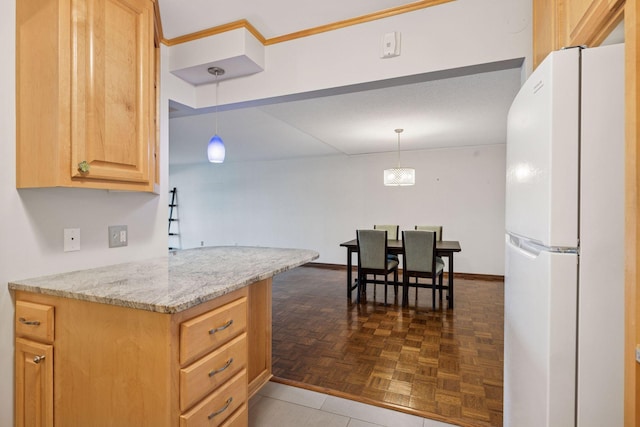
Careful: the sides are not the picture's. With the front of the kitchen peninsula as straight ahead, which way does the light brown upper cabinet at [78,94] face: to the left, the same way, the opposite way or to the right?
the same way

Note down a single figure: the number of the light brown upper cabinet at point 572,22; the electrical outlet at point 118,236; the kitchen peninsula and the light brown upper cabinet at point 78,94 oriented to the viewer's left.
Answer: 1

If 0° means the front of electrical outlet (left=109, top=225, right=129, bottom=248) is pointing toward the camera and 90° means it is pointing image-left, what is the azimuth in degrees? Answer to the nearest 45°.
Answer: approximately 315°

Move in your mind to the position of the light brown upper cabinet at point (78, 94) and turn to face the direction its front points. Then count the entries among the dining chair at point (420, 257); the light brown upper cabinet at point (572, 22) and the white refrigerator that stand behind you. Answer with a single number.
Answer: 0

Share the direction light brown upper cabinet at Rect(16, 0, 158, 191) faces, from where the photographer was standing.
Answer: facing the viewer and to the right of the viewer

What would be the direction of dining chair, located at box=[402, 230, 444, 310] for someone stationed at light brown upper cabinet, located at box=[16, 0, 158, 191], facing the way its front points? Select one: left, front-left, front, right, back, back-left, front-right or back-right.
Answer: front-left

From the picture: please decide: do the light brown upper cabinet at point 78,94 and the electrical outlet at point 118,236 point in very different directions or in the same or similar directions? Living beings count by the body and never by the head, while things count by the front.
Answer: same or similar directions

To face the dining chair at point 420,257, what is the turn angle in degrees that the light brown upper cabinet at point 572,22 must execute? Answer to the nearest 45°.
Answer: approximately 45° to its right

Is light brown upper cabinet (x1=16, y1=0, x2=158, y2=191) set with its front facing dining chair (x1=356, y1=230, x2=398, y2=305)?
no

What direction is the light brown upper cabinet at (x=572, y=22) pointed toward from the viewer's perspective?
to the viewer's left

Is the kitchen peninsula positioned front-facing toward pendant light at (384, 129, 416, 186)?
no

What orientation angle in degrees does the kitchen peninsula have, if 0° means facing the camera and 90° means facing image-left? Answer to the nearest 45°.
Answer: approximately 315°

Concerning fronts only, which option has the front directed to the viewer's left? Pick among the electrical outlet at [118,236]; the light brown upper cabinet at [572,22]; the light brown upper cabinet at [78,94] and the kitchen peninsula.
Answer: the light brown upper cabinet at [572,22]

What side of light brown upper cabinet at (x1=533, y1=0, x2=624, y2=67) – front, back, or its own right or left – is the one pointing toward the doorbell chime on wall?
front

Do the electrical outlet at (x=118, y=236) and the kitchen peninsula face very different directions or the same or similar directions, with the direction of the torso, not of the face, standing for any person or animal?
same or similar directions
